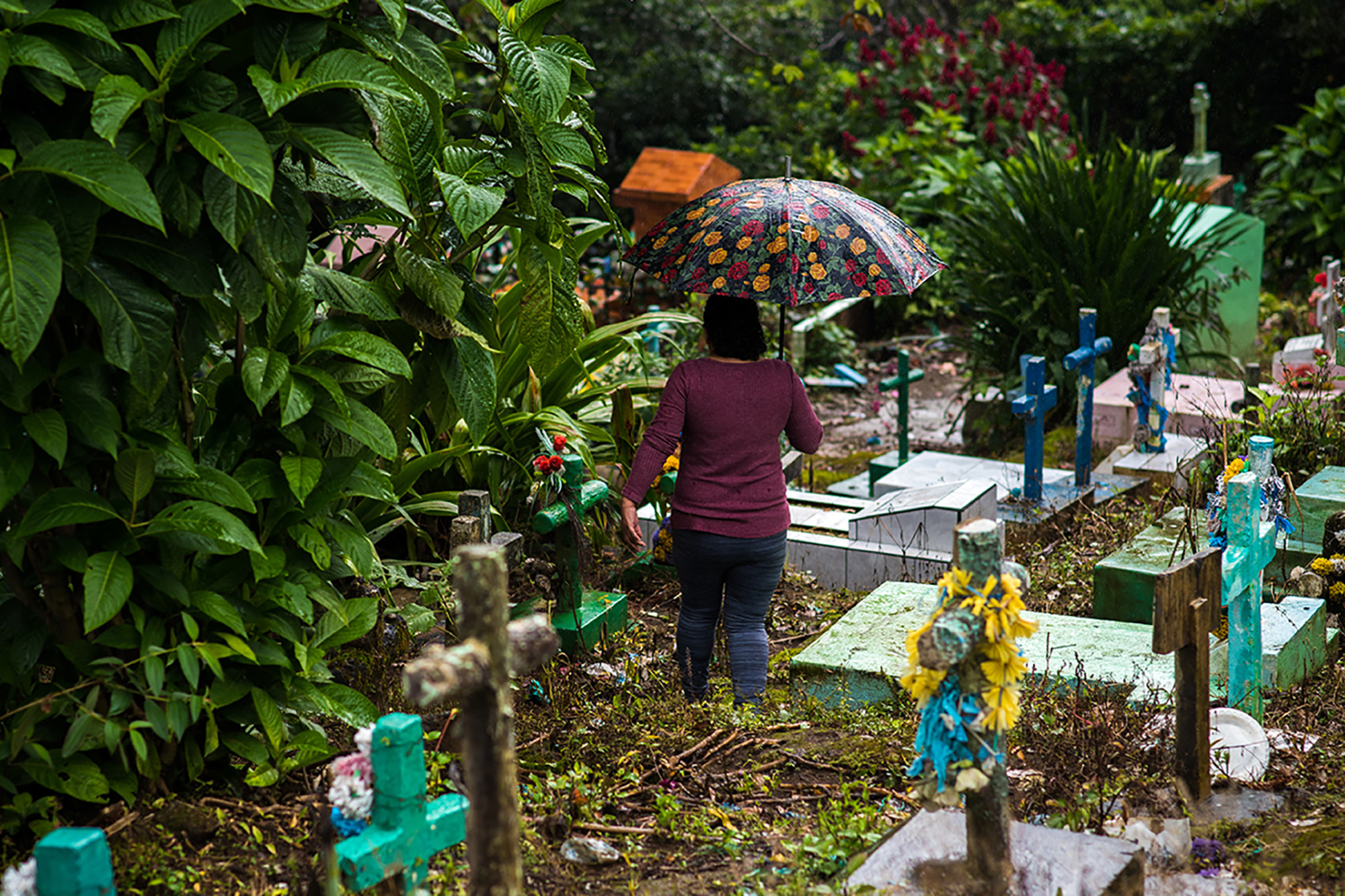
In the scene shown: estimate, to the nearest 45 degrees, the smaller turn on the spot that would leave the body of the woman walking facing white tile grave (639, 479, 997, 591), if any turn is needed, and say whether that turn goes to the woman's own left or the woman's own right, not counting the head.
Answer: approximately 45° to the woman's own right

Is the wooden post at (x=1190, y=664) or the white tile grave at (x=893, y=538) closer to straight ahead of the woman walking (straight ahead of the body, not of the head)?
the white tile grave

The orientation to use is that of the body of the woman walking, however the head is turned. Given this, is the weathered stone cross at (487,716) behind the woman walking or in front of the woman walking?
behind

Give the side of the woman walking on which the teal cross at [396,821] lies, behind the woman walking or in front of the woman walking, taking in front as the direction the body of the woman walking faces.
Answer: behind

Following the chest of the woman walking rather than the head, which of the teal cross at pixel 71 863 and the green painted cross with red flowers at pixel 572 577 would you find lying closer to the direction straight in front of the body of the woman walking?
the green painted cross with red flowers

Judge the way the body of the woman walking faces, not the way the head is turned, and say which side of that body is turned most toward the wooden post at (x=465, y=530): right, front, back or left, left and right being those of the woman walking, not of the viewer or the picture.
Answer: left

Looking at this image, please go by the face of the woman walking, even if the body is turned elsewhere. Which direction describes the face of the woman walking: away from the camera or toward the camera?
away from the camera

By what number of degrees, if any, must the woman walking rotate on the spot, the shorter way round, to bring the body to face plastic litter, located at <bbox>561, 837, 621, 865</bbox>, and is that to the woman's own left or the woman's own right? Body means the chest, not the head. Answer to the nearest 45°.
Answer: approximately 180°

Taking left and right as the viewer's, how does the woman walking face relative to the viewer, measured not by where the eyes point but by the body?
facing away from the viewer

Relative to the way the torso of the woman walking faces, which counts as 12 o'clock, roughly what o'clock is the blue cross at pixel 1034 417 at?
The blue cross is roughly at 1 o'clock from the woman walking.
